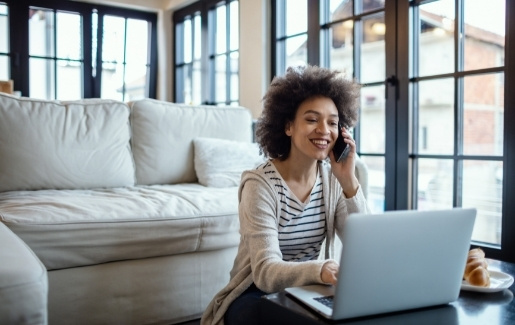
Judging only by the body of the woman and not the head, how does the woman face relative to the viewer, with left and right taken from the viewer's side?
facing the viewer and to the right of the viewer

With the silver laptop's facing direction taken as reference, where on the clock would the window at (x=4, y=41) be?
The window is roughly at 12 o'clock from the silver laptop.

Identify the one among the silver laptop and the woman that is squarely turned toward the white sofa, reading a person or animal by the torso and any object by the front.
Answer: the silver laptop

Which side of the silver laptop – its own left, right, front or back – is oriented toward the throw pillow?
front

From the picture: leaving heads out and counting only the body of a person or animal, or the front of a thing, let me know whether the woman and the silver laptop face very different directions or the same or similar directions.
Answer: very different directions

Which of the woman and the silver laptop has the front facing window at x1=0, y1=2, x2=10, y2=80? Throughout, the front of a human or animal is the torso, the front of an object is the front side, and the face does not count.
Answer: the silver laptop

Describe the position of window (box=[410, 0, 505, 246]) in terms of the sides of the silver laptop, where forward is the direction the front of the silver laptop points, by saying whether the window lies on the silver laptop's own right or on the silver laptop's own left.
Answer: on the silver laptop's own right

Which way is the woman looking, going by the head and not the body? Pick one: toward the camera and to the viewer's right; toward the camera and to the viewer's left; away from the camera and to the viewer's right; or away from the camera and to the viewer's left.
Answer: toward the camera and to the viewer's right

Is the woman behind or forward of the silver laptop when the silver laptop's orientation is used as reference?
forward

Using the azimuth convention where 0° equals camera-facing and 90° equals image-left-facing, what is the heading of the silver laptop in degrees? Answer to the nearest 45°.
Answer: approximately 135°
